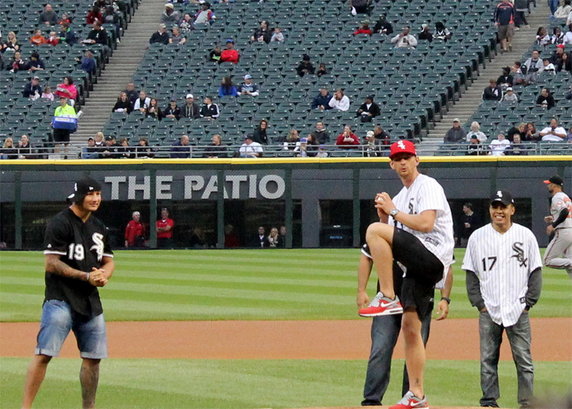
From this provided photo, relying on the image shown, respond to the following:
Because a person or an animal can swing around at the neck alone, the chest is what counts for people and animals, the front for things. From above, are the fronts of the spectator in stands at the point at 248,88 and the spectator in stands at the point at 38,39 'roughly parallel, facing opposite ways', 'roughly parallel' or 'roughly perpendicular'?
roughly parallel

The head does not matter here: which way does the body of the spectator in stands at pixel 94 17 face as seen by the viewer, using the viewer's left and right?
facing the viewer

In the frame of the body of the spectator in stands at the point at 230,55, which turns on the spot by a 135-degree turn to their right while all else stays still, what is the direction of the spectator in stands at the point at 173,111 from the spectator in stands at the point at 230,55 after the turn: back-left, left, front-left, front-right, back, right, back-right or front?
left

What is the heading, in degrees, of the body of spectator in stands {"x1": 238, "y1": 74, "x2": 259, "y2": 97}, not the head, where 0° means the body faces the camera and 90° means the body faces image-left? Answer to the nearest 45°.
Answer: approximately 0°

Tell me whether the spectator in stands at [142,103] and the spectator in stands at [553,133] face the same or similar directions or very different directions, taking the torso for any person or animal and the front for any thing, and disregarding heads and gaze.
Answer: same or similar directions

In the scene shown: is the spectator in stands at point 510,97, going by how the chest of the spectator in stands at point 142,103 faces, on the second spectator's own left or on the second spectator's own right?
on the second spectator's own left

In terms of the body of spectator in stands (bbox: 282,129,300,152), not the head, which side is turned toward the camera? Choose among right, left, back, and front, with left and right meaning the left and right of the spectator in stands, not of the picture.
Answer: front

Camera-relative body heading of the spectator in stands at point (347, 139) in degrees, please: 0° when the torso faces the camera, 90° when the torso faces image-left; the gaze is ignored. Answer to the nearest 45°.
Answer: approximately 0°

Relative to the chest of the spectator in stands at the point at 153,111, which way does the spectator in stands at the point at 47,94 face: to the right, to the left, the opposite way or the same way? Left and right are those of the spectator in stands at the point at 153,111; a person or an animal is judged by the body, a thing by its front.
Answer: the same way

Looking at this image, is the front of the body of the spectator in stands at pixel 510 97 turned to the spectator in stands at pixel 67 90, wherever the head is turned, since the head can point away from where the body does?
no

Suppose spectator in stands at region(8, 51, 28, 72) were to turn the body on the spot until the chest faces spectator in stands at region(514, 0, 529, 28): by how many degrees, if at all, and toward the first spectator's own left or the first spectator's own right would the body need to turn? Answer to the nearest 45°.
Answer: approximately 90° to the first spectator's own left

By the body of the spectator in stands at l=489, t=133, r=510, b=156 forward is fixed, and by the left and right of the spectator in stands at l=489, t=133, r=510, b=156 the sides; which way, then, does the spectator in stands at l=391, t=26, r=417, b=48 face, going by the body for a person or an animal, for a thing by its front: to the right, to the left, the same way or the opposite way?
the same way

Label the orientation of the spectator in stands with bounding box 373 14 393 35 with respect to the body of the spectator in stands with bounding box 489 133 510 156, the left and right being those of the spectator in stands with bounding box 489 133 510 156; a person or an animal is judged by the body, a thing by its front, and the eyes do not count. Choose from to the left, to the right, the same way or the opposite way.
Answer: the same way

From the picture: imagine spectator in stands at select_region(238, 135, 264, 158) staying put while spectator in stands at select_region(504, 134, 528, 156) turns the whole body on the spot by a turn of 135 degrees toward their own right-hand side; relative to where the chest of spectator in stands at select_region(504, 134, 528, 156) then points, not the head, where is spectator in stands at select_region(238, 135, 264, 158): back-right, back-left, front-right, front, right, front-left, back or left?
front-left

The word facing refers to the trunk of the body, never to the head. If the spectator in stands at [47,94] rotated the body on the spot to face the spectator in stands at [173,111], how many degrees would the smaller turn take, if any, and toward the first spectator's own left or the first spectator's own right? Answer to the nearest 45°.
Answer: approximately 45° to the first spectator's own left

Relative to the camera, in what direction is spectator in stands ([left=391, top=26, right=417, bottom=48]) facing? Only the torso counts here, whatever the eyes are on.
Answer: toward the camera
